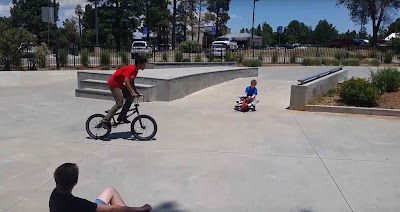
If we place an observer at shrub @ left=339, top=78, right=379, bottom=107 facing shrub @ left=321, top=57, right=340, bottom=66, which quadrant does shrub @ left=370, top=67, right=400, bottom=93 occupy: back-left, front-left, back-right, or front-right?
front-right

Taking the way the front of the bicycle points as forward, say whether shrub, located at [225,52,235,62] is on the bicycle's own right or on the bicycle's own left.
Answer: on the bicycle's own left

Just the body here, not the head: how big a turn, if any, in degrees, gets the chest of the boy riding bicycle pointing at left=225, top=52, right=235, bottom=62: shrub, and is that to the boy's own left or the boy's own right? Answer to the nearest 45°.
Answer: approximately 90° to the boy's own left

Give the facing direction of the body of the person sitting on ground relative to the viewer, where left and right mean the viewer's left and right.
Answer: facing away from the viewer and to the right of the viewer

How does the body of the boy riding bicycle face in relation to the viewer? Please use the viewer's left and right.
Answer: facing to the right of the viewer

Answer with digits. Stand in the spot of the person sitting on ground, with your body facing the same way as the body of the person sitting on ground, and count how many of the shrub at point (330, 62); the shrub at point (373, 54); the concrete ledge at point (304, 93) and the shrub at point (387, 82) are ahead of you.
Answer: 4

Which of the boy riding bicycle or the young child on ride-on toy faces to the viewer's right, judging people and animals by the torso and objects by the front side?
the boy riding bicycle

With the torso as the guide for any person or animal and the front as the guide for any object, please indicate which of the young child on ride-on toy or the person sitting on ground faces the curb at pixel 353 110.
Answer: the person sitting on ground

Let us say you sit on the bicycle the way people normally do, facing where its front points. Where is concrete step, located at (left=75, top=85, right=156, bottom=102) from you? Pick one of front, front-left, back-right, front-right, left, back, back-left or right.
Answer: left

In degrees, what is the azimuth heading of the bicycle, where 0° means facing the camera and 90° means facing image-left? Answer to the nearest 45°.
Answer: approximately 270°

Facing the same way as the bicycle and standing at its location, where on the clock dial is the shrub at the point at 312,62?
The shrub is roughly at 10 o'clock from the bicycle.

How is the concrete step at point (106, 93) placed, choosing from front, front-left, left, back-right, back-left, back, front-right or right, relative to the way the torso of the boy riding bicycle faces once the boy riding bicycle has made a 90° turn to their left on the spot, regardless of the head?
front

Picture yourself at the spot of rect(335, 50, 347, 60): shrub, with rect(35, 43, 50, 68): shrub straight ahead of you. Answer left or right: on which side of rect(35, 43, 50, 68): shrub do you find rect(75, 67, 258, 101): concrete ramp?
left

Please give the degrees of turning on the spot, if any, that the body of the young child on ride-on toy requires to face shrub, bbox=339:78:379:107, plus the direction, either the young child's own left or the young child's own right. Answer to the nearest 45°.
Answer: approximately 135° to the young child's own left

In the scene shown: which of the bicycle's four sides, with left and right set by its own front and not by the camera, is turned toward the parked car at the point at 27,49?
left
